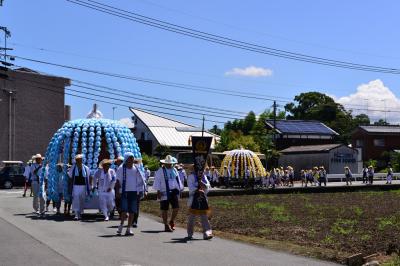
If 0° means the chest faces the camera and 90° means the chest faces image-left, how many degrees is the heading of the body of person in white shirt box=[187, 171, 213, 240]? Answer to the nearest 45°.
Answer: approximately 0°

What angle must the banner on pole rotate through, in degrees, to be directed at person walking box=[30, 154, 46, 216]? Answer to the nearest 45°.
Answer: approximately 135° to its right

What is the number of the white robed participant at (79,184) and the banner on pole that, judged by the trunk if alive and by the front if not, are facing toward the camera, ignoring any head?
2

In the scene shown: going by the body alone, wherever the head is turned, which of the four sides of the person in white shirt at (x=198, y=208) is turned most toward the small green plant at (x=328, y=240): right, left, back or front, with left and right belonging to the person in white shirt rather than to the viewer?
left

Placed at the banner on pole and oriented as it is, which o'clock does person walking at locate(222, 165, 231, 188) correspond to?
The person walking is roughly at 6 o'clock from the banner on pole.

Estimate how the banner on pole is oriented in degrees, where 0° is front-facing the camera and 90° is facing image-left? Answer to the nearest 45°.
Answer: approximately 0°

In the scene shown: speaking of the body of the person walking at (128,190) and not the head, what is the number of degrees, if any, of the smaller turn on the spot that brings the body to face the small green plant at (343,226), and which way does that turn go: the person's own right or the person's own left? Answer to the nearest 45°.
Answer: approximately 90° to the person's own left
